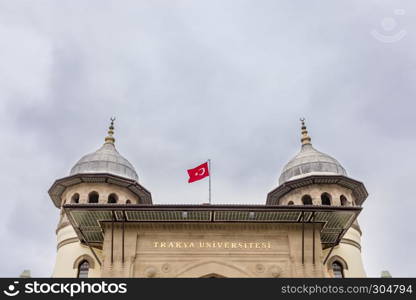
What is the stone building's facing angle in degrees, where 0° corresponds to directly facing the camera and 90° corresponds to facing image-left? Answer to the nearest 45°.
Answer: approximately 0°
